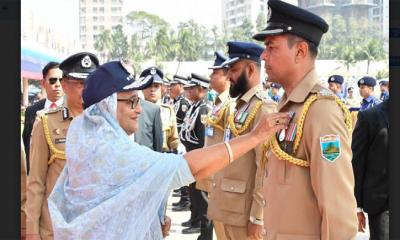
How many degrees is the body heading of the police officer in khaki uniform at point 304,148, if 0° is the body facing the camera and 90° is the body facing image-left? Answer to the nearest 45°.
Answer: approximately 90°

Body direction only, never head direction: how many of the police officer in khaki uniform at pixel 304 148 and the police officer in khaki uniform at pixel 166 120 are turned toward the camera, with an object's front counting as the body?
1

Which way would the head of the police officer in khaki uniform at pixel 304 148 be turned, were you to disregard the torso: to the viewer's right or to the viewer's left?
to the viewer's left

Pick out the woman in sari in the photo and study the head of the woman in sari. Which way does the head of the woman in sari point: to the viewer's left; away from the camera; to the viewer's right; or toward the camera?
to the viewer's right

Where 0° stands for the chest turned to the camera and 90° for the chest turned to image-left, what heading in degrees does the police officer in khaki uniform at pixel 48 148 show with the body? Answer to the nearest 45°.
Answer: approximately 315°

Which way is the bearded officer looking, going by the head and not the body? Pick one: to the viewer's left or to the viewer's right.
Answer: to the viewer's left

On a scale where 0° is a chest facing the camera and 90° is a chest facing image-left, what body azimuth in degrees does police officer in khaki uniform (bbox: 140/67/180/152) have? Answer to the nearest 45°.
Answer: approximately 0°

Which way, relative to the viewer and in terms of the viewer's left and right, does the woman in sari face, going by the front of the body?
facing to the right of the viewer

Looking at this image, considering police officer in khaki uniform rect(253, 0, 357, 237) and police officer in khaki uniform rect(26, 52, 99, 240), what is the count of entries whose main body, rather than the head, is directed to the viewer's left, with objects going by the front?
1

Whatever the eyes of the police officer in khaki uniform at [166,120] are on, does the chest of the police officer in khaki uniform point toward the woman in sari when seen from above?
yes

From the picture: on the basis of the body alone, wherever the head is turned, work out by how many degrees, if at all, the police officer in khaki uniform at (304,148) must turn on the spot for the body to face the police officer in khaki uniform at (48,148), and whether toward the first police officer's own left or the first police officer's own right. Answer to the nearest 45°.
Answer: approximately 45° to the first police officer's own right
